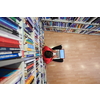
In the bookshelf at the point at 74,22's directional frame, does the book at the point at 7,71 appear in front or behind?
in front

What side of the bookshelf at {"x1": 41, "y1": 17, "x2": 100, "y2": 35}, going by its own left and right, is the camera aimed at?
front
